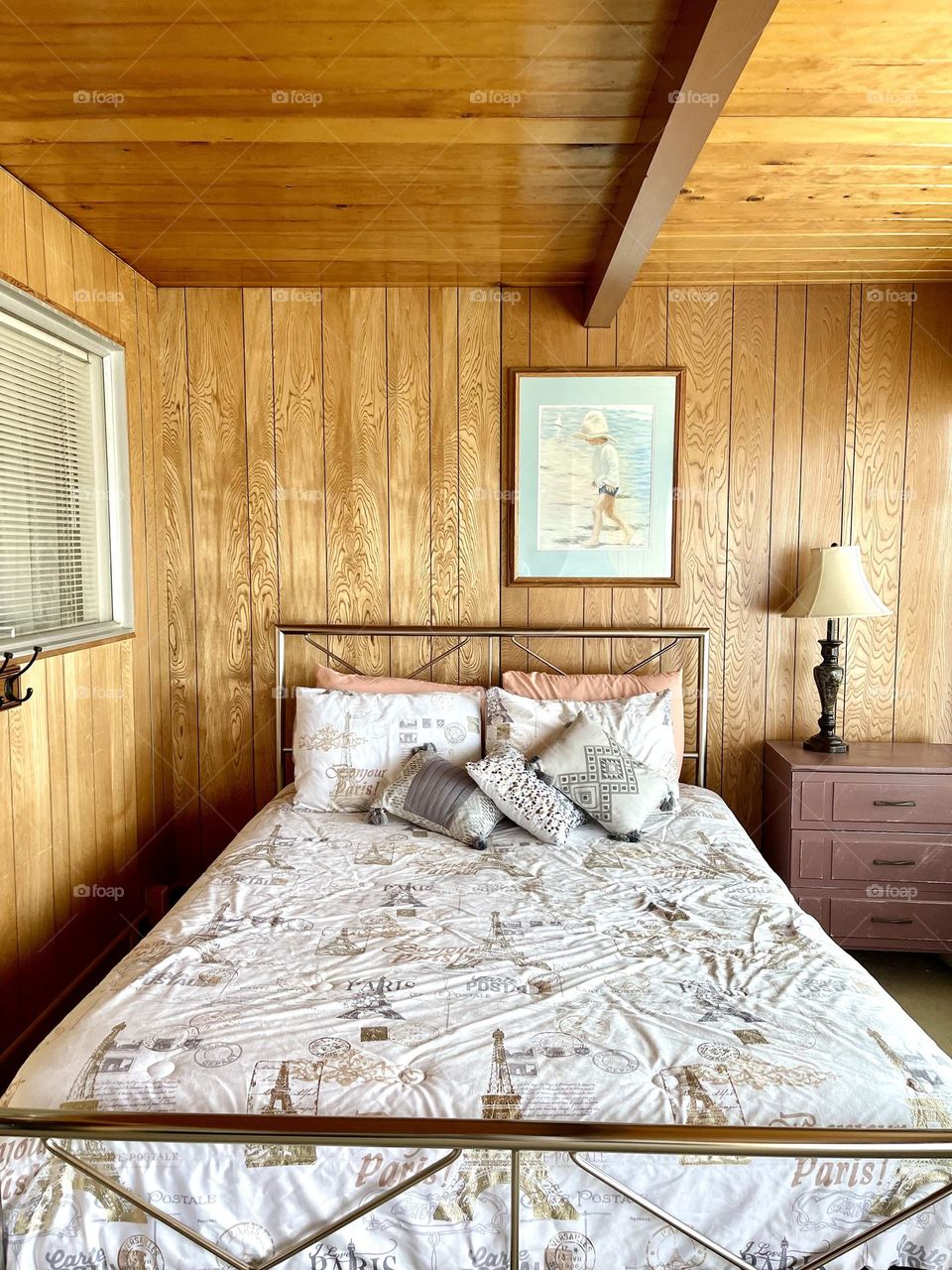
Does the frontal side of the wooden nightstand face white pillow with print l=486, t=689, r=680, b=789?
no

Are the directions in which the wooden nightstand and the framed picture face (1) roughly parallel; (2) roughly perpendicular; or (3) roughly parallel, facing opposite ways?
roughly parallel

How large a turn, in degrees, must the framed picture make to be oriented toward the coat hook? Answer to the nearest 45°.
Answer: approximately 45° to its right

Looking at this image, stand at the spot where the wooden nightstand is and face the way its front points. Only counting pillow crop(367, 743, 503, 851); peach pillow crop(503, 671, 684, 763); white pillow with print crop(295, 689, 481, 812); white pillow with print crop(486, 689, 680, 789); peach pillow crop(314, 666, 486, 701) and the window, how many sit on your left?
0

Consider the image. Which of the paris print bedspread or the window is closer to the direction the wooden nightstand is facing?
the paris print bedspread

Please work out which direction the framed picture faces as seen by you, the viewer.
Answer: facing the viewer

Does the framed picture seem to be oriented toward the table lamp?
no

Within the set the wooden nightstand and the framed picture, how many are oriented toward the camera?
2

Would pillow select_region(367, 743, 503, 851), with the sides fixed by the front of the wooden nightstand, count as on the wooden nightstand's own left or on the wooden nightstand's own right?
on the wooden nightstand's own right

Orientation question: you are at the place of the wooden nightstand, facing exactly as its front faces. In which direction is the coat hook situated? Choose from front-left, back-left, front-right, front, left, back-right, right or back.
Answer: front-right

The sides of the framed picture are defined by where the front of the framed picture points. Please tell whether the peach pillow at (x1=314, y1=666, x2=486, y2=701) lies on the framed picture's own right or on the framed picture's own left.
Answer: on the framed picture's own right

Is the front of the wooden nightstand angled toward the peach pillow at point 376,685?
no

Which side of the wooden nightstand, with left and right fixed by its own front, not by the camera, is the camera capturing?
front

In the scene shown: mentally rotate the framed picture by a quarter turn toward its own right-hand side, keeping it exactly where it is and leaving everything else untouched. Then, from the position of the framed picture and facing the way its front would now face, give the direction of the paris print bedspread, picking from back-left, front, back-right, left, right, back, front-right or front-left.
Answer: left
